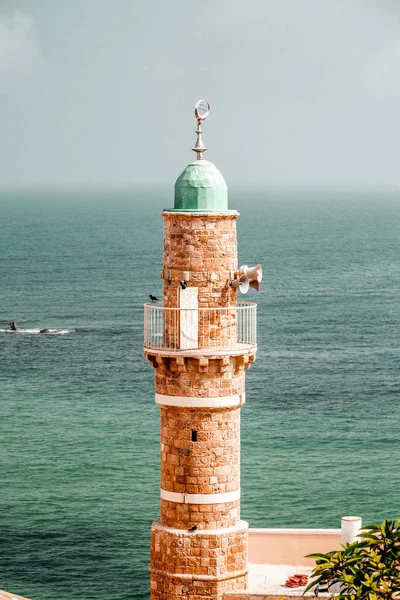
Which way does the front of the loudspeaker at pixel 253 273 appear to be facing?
to the viewer's right
